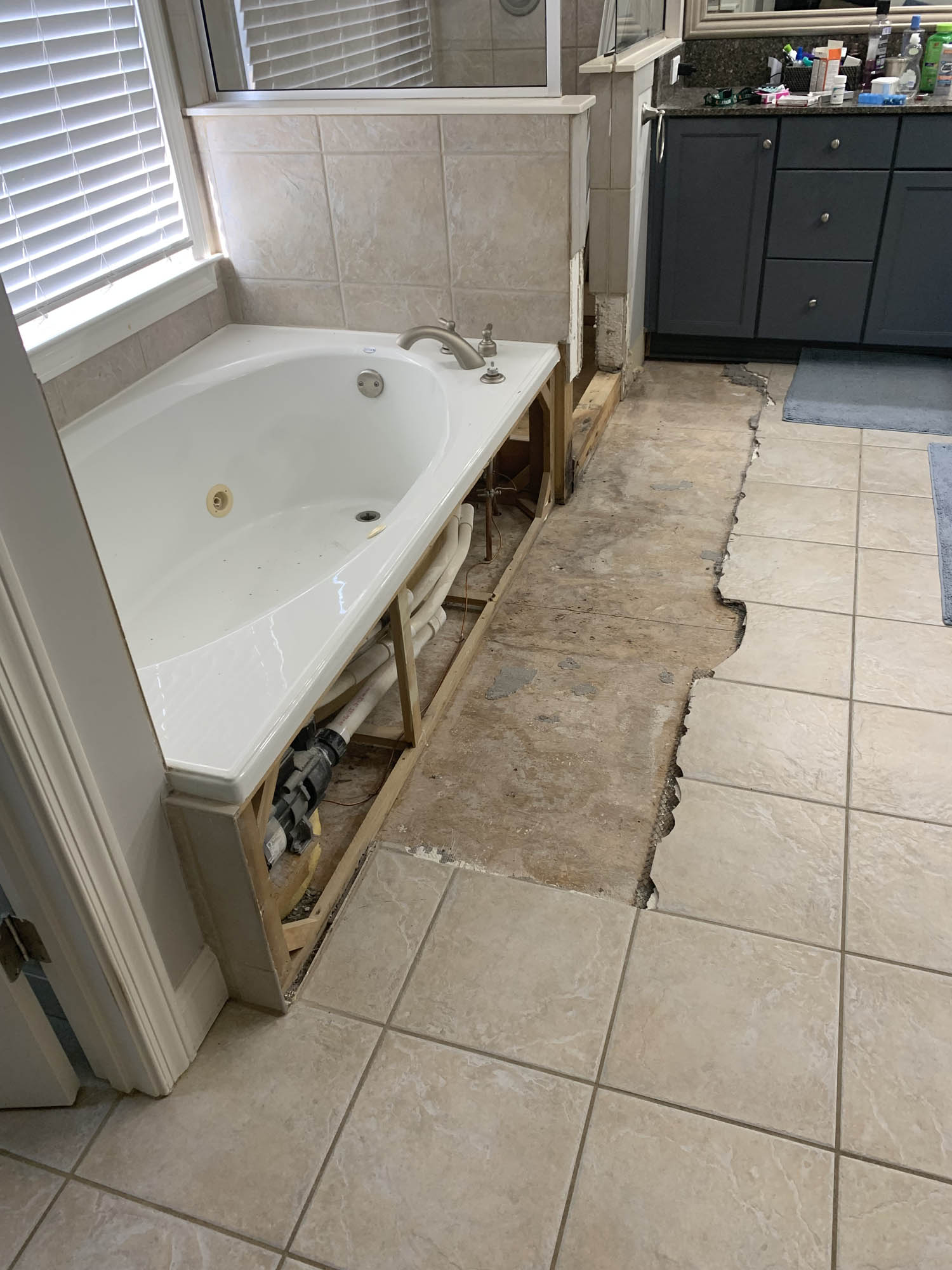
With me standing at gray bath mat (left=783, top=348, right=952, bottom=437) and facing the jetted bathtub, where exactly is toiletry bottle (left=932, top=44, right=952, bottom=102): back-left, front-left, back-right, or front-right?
back-right

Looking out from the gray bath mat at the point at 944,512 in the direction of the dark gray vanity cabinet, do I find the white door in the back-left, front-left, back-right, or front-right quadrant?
back-left

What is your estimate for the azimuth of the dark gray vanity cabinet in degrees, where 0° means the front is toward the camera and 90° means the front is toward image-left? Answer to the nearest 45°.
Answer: approximately 0°

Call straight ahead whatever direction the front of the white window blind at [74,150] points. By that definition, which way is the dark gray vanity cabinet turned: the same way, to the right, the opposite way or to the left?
to the right

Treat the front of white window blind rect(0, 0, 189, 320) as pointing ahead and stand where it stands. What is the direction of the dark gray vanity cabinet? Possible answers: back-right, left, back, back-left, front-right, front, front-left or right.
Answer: front-left

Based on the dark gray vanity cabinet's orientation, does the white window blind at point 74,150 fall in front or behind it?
in front

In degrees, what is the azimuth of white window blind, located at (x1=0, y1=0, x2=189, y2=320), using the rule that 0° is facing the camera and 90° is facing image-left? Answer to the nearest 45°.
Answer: approximately 315°

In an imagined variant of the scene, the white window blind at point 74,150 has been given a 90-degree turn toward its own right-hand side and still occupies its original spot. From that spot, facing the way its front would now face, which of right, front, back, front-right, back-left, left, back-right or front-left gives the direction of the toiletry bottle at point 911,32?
back-left

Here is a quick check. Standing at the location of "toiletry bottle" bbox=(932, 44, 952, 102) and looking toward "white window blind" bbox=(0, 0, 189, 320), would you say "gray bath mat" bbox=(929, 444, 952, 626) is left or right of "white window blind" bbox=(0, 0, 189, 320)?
left

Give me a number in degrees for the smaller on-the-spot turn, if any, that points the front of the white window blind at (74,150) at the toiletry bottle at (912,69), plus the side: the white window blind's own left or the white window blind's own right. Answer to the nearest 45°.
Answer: approximately 45° to the white window blind's own left
